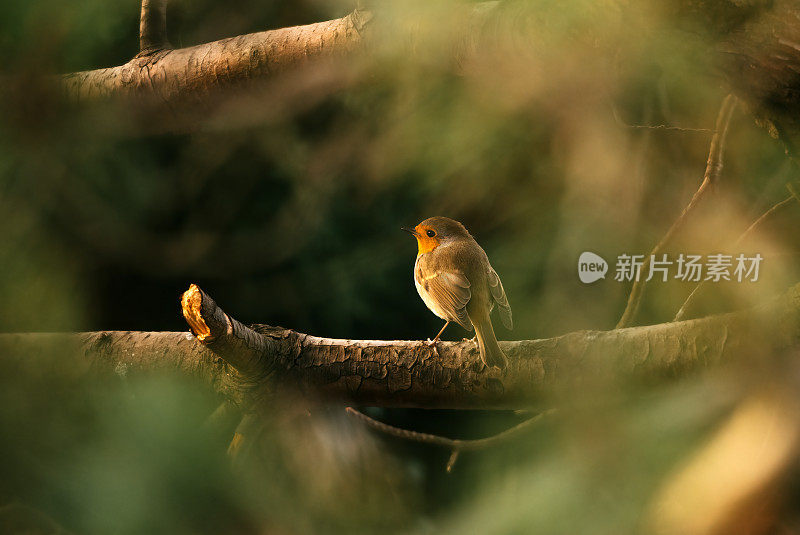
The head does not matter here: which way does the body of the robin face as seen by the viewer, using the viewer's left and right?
facing away from the viewer and to the left of the viewer
